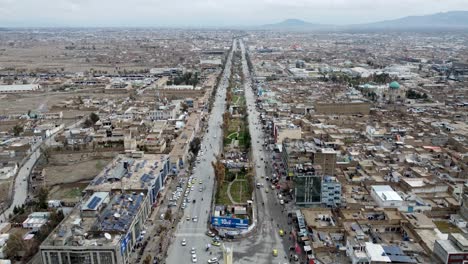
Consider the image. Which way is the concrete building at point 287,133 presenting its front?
to the viewer's left

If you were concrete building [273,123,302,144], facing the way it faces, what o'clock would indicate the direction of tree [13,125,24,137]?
The tree is roughly at 12 o'clock from the concrete building.

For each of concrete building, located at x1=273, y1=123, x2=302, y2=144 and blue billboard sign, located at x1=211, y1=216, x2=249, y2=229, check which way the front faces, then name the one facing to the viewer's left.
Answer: the concrete building

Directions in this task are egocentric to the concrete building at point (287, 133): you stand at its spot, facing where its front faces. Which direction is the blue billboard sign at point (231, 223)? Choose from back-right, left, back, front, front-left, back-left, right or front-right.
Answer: left

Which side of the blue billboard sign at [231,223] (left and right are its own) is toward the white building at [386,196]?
left

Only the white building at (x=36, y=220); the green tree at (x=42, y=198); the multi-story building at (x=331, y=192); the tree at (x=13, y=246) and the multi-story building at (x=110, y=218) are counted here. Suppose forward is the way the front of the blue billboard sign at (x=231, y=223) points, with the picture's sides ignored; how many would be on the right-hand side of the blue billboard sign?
4

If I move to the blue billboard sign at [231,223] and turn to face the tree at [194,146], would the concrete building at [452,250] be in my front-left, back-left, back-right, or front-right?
back-right

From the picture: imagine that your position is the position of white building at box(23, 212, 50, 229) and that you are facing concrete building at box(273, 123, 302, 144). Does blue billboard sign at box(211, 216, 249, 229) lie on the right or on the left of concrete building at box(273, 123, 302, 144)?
right

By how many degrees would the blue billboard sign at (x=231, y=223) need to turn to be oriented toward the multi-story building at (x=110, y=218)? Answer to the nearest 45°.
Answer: approximately 90° to its right

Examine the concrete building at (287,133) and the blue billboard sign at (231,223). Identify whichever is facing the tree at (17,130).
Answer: the concrete building

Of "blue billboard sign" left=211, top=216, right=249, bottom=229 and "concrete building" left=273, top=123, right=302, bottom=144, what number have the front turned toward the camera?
1
